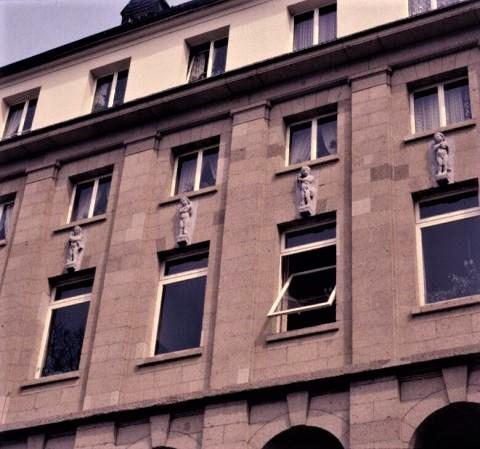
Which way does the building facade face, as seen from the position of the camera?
facing the viewer and to the left of the viewer
